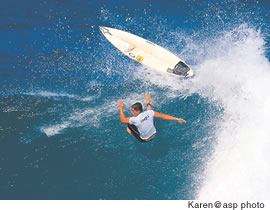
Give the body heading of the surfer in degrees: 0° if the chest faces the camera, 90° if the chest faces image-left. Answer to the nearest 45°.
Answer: approximately 135°
